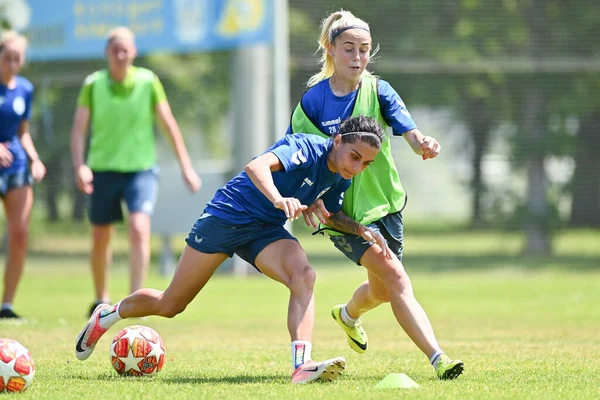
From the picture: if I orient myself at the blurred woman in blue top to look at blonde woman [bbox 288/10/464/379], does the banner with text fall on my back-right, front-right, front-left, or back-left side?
back-left

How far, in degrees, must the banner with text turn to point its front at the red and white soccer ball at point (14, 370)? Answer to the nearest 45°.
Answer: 0° — it already faces it

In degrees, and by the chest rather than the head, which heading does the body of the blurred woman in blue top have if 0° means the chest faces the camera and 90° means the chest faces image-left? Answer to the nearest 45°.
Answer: approximately 0°

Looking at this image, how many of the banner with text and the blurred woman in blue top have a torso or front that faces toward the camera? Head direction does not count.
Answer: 2

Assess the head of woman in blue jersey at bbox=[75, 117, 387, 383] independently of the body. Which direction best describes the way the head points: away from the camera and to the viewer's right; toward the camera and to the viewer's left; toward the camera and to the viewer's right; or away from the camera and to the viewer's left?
toward the camera and to the viewer's right

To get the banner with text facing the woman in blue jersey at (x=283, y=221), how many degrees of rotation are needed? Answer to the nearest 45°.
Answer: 0° — it already faces them

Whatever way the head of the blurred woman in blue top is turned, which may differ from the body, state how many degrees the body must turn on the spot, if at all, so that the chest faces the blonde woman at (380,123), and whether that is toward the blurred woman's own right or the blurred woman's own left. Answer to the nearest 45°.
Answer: approximately 45° to the blurred woman's own left

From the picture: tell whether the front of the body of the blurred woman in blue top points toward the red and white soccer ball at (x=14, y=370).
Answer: yes
